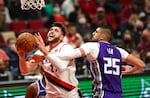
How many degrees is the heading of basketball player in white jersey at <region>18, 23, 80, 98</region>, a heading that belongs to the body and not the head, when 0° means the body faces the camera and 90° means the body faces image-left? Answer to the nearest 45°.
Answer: approximately 45°

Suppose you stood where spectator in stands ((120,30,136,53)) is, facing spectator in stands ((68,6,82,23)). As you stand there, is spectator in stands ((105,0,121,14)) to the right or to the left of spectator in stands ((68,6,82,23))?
right

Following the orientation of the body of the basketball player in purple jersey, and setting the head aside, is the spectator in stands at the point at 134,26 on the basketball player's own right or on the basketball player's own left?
on the basketball player's own right
